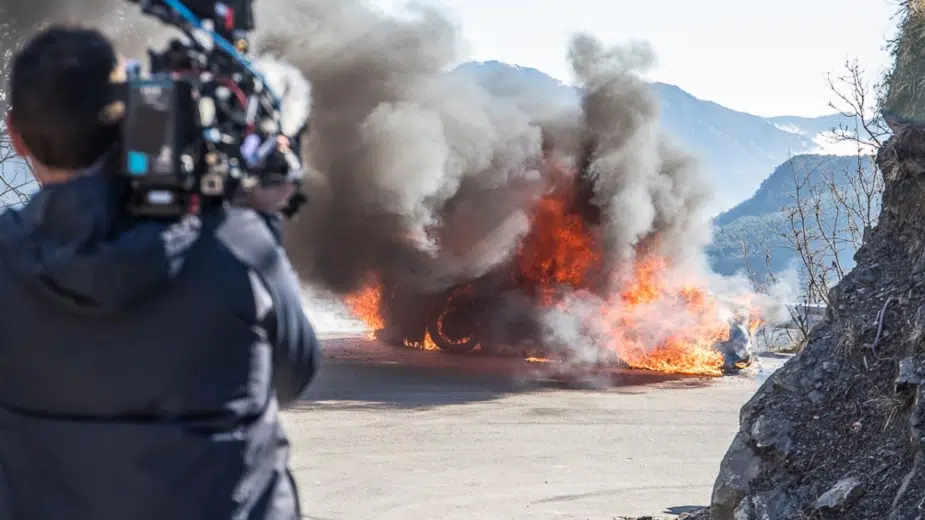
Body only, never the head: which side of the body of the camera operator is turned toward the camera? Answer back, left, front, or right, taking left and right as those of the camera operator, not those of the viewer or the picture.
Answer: back

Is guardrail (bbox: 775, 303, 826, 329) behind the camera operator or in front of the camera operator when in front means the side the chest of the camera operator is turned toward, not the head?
in front

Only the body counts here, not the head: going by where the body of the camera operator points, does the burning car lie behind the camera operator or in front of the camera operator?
in front

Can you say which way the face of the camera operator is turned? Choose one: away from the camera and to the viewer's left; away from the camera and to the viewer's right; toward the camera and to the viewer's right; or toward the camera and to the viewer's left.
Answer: away from the camera and to the viewer's right
